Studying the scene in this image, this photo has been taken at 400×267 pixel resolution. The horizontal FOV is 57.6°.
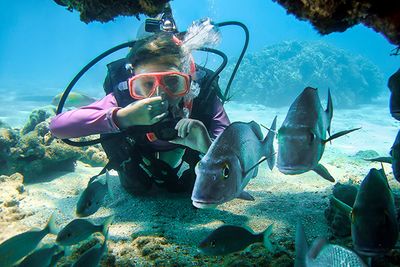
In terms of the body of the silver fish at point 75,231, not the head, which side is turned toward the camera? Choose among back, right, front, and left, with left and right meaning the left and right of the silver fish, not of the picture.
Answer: left

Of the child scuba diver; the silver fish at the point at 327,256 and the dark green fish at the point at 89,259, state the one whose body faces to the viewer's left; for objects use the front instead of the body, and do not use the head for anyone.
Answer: the dark green fish at the point at 89,259

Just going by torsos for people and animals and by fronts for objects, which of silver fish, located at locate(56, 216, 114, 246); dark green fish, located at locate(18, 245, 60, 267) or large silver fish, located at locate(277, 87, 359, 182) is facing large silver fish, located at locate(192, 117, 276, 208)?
large silver fish, located at locate(277, 87, 359, 182)

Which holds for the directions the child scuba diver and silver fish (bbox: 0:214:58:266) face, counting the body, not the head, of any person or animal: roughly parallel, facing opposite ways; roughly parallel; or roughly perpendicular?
roughly perpendicular

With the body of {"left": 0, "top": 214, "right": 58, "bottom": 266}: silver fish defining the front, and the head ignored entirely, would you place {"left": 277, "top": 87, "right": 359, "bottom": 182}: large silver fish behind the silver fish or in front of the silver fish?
behind

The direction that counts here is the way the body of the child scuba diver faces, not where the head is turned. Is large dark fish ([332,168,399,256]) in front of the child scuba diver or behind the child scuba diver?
in front

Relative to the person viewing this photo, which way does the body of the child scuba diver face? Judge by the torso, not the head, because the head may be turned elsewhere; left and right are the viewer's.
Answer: facing the viewer

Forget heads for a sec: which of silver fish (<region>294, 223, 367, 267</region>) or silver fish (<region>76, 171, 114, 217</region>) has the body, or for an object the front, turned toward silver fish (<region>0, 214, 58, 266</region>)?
silver fish (<region>76, 171, 114, 217</region>)

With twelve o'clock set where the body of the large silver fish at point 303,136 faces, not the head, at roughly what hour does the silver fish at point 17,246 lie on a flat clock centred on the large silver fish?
The silver fish is roughly at 1 o'clock from the large silver fish.

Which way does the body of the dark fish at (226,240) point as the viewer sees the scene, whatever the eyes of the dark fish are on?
to the viewer's left
